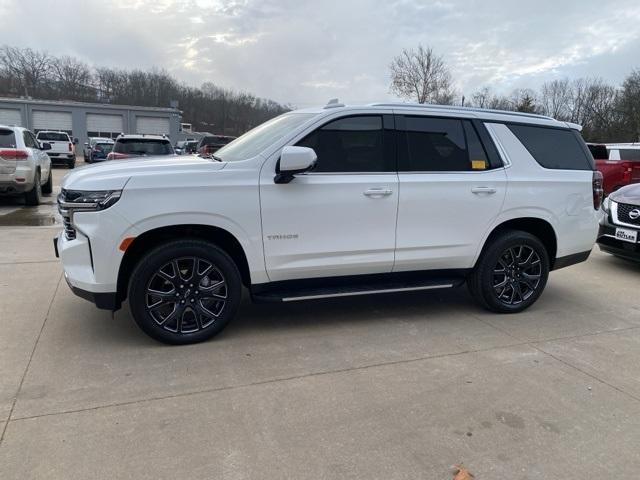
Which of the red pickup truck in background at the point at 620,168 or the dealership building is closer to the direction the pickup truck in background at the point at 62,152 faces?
the dealership building

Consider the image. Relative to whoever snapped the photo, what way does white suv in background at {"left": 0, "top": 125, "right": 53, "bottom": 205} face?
facing away from the viewer and to the right of the viewer

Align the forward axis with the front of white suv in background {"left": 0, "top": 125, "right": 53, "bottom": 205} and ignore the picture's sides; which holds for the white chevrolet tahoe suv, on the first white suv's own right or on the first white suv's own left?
on the first white suv's own right

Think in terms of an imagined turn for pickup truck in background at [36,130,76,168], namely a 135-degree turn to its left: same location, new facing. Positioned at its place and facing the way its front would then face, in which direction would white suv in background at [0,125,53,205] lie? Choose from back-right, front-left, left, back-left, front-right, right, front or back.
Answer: left

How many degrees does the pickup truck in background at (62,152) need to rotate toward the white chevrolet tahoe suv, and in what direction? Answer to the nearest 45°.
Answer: approximately 135° to its right

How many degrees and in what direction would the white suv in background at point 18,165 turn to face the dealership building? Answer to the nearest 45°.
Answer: approximately 45° to its left

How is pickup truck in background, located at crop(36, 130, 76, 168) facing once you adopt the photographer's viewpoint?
facing away from the viewer and to the right of the viewer

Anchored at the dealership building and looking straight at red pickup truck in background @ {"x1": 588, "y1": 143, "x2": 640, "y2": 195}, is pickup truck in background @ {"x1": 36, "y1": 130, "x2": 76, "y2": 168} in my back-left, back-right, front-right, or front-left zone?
front-right
